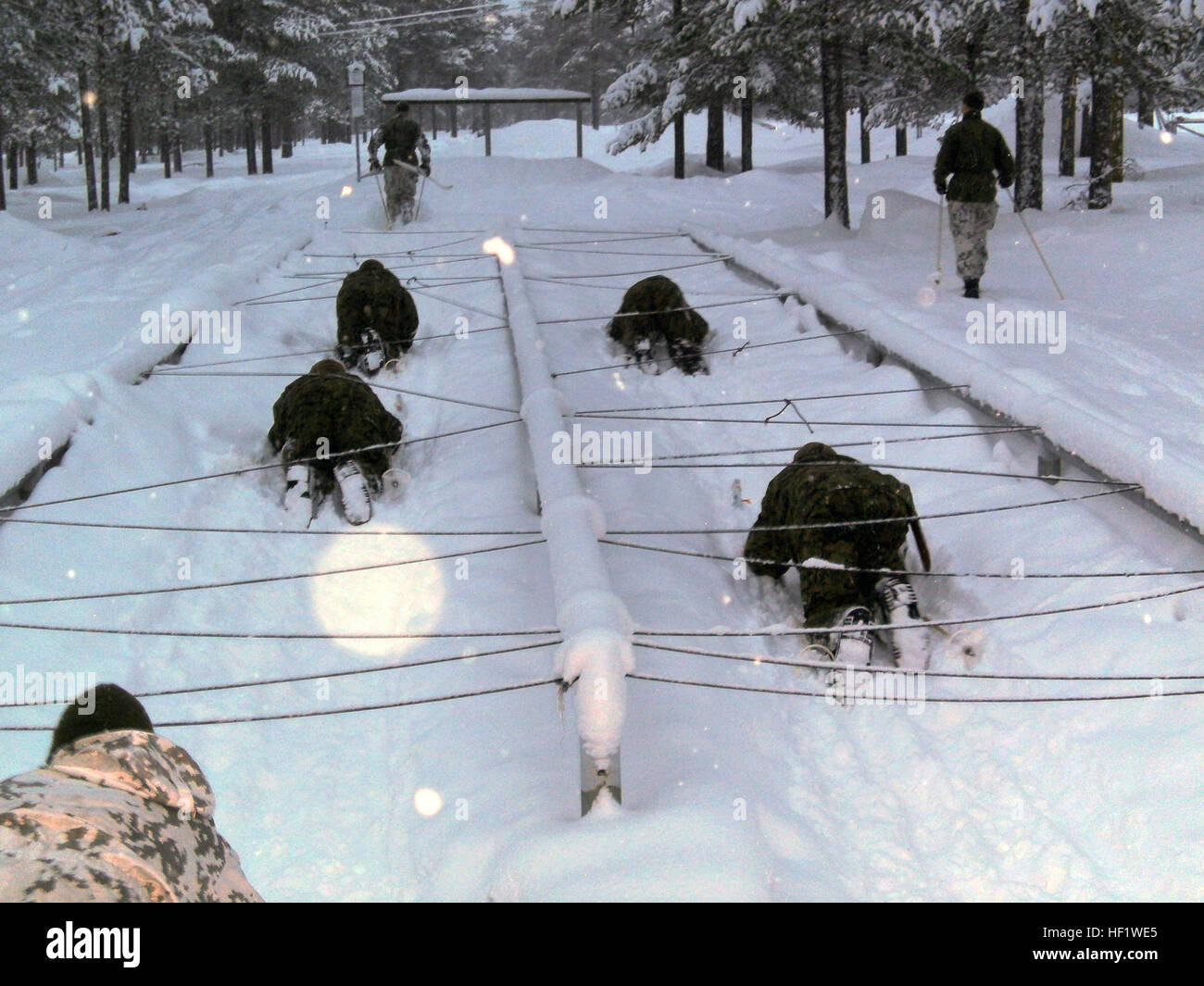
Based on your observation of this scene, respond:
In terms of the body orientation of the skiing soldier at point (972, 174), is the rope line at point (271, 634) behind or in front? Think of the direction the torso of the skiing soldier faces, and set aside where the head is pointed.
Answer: behind

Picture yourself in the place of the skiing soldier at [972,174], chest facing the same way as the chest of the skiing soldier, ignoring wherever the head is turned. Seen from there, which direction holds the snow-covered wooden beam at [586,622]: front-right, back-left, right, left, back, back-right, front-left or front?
back

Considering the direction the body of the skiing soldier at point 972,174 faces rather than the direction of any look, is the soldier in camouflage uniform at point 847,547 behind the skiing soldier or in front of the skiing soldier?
behind

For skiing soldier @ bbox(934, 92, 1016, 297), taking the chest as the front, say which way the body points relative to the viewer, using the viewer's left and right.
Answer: facing away from the viewer

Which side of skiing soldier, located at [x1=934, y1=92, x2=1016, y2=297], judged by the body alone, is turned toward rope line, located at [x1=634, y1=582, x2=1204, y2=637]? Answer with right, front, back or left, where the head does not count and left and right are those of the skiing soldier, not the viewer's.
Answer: back
